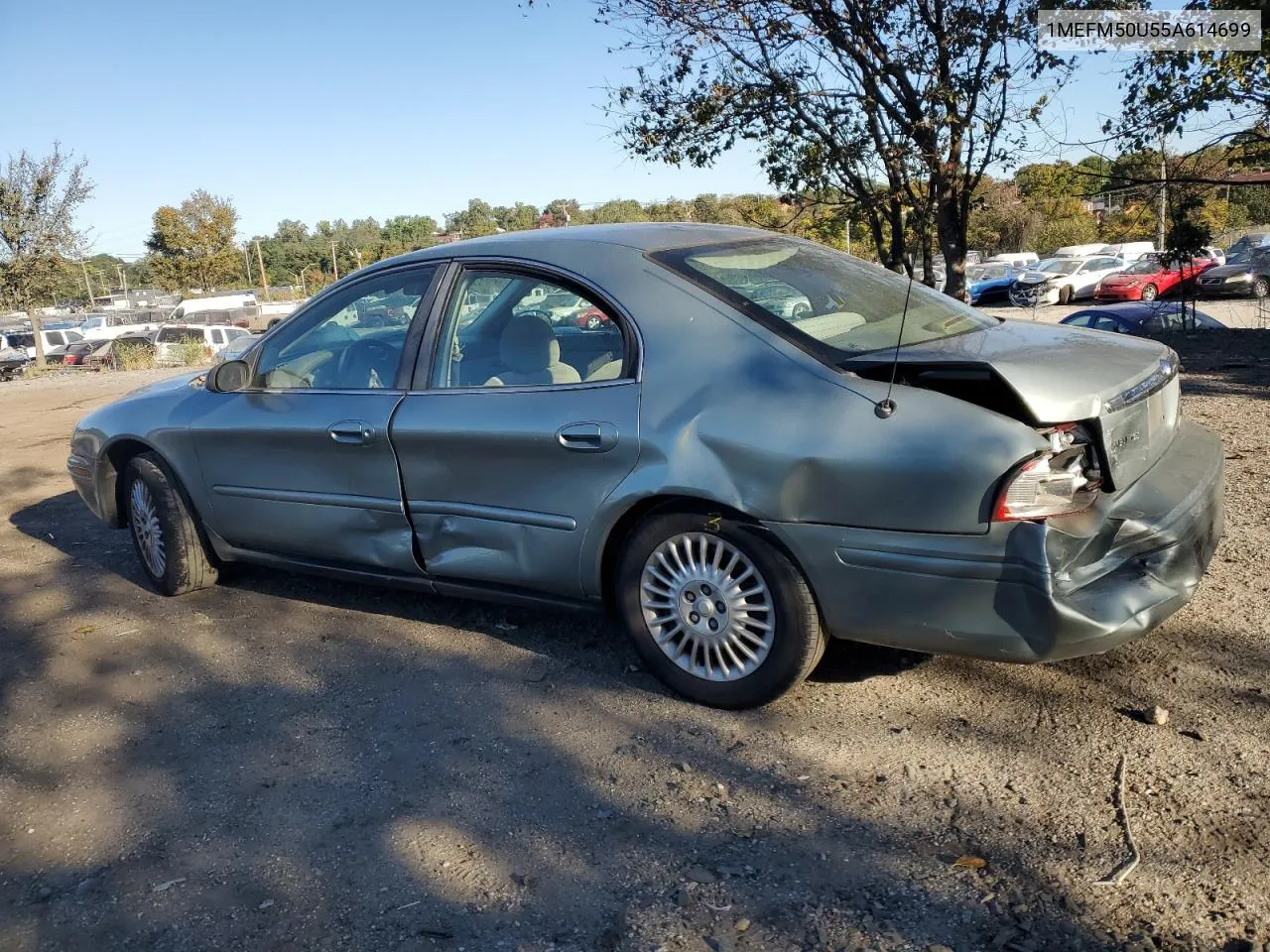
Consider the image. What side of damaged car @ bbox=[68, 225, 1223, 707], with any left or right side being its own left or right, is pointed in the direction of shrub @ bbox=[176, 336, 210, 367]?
front

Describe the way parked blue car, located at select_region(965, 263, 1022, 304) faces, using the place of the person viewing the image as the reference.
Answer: facing the viewer and to the left of the viewer

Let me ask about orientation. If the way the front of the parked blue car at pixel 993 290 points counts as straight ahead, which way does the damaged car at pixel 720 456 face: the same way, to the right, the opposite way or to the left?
to the right

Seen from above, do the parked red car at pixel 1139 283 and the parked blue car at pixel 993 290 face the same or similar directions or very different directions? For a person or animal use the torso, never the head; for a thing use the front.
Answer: same or similar directions

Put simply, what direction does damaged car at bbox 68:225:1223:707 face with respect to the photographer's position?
facing away from the viewer and to the left of the viewer

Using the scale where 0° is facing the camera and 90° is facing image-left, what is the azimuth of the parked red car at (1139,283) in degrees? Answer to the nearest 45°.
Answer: approximately 45°

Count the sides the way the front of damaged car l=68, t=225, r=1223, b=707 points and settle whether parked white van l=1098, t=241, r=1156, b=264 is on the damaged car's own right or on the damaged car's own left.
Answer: on the damaged car's own right

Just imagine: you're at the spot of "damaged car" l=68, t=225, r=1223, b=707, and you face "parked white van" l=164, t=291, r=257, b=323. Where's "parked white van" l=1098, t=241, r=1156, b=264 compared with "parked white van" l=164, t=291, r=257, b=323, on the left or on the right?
right

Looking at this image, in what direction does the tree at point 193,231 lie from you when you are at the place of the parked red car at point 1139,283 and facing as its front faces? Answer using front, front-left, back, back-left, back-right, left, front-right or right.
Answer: front-right

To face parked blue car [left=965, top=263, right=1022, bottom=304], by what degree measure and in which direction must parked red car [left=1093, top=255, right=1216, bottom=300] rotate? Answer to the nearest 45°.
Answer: approximately 45° to its right

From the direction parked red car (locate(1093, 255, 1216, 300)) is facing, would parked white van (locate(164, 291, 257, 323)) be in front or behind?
in front

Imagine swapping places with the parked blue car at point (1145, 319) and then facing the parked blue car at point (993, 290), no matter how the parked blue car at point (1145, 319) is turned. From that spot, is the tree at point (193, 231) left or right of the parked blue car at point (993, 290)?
left

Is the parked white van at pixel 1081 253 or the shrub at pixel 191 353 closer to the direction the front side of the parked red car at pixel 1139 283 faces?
the shrub

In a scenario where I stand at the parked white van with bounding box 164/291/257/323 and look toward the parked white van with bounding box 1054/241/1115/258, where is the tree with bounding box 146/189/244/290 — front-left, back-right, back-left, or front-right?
back-left

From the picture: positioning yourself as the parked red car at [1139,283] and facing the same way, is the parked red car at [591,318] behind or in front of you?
in front

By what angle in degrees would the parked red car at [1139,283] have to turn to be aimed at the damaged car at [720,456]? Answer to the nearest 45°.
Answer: approximately 45° to its left
